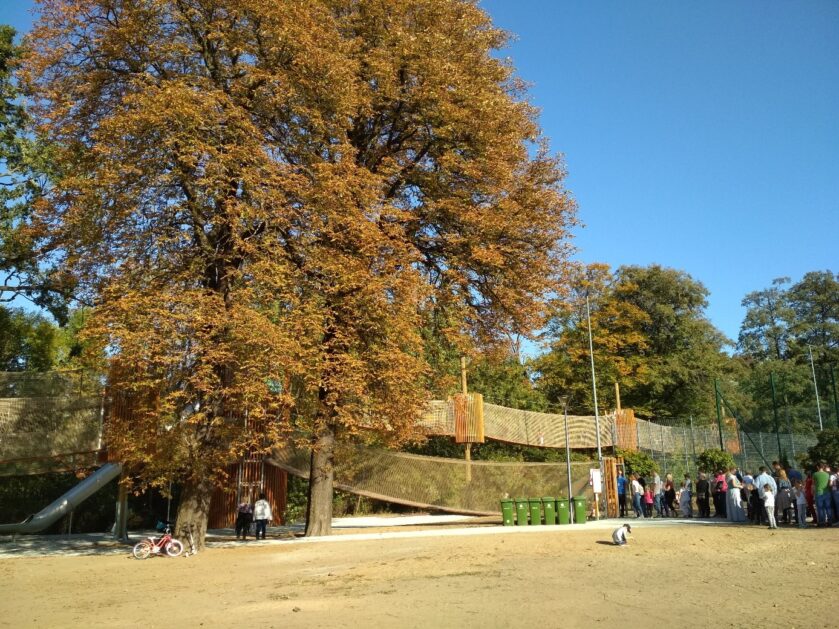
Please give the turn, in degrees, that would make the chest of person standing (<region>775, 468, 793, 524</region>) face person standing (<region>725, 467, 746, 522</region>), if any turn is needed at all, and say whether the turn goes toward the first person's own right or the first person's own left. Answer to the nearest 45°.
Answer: approximately 45° to the first person's own left

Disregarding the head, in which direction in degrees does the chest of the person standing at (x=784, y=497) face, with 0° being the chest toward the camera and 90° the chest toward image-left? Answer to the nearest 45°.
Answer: approximately 180°

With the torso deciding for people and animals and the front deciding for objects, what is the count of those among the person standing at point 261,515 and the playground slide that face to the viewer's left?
1

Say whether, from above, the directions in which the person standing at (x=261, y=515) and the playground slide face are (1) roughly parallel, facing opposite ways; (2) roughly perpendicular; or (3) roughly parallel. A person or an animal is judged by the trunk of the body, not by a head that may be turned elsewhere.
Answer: roughly perpendicular

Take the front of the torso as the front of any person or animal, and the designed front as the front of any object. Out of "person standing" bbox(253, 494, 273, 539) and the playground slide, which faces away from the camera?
the person standing

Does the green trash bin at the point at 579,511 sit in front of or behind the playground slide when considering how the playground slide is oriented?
behind

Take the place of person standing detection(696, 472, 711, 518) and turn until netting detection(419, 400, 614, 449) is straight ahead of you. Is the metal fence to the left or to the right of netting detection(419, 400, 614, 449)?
right

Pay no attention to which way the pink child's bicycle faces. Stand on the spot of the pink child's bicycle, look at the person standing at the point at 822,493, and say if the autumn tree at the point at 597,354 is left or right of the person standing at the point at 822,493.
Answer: left

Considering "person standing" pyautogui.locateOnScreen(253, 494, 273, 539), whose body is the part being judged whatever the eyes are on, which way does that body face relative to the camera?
away from the camera

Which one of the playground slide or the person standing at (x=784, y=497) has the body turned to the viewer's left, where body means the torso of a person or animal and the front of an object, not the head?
the playground slide

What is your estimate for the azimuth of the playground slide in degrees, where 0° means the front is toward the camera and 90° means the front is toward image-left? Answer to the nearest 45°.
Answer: approximately 90°
